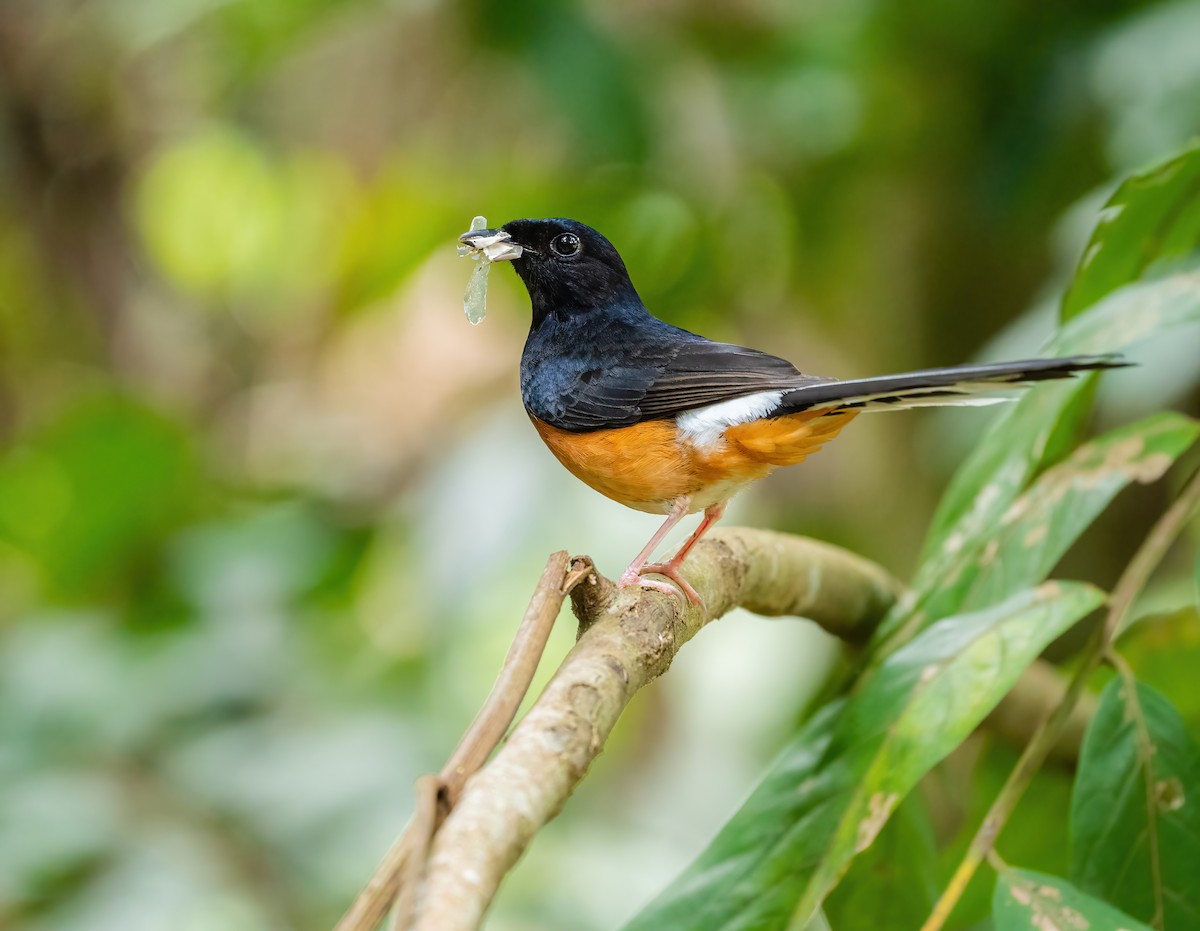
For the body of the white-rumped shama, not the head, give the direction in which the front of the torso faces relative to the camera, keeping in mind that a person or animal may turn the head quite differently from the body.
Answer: to the viewer's left

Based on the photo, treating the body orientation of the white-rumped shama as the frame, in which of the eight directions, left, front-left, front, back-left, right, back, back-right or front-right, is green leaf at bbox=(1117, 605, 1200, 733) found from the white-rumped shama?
back-right

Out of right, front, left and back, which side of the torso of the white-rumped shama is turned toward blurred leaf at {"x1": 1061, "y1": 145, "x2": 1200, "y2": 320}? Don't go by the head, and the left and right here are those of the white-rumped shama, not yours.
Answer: back
